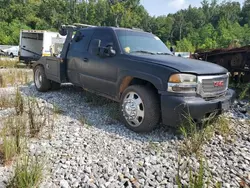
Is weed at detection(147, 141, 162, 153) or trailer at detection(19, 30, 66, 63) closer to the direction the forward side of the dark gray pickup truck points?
the weed

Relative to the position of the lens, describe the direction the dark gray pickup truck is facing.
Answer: facing the viewer and to the right of the viewer

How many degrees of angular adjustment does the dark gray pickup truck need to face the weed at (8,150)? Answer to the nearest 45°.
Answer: approximately 90° to its right

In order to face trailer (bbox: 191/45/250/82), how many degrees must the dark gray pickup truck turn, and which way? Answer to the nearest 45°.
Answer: approximately 90° to its left
